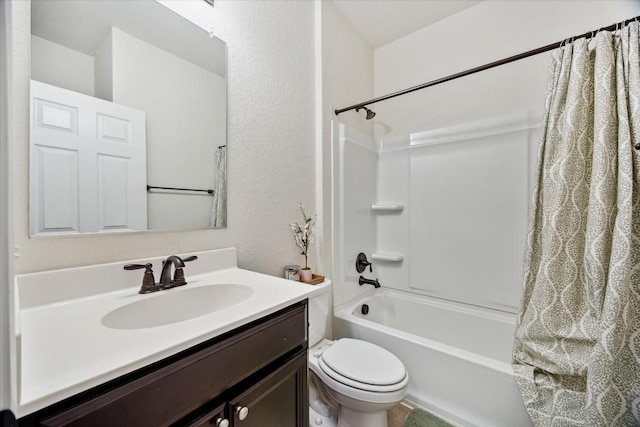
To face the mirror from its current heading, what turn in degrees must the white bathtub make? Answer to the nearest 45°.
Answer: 0° — it already faces it

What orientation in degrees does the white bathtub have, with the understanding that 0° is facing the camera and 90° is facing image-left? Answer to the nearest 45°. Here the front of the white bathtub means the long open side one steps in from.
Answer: approximately 45°

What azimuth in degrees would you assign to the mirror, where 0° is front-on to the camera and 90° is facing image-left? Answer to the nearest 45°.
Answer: approximately 315°

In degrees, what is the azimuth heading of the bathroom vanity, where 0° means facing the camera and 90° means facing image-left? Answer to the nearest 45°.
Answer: approximately 315°

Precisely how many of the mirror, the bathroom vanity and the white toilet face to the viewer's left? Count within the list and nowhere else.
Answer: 0

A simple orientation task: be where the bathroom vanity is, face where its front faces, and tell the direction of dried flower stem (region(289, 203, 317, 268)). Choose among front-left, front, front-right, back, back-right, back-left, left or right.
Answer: left

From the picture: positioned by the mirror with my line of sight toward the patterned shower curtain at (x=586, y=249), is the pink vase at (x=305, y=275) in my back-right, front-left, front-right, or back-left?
front-left

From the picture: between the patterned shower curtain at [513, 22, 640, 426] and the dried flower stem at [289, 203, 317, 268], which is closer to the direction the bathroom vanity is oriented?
the patterned shower curtain

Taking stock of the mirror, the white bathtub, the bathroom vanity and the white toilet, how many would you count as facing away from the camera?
0

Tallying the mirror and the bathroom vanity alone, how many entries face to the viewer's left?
0

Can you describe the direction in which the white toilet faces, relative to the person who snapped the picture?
facing the viewer and to the right of the viewer

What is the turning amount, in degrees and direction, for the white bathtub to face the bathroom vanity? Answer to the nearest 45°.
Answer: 0° — it already faces it

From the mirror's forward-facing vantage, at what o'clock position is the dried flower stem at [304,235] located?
The dried flower stem is roughly at 10 o'clock from the mirror.
